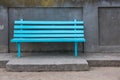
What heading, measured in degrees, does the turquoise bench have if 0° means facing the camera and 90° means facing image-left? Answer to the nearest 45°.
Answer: approximately 0°

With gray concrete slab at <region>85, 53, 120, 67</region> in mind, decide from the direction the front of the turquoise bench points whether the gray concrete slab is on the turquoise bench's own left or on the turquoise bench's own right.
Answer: on the turquoise bench's own left
